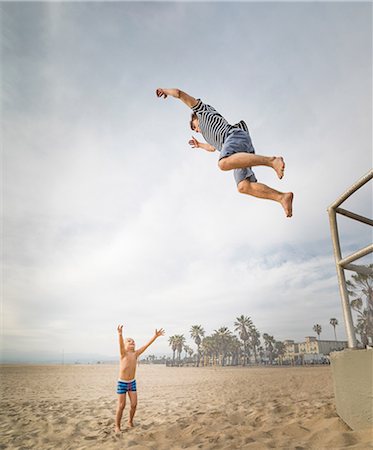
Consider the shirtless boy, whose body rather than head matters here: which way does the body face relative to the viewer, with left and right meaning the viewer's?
facing the viewer and to the right of the viewer

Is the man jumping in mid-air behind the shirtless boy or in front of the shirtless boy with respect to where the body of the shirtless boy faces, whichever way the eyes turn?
in front
